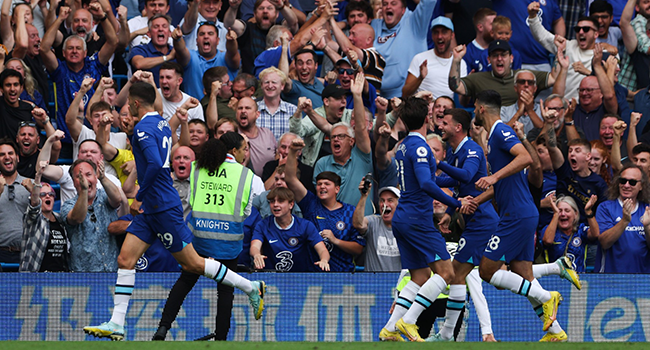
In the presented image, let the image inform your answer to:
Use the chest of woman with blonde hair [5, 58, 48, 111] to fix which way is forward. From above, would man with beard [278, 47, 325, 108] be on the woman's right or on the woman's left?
on the woman's left

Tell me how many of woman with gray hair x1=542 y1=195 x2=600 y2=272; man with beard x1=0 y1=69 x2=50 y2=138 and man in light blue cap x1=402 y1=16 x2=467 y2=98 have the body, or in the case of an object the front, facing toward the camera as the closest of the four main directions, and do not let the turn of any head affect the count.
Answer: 3

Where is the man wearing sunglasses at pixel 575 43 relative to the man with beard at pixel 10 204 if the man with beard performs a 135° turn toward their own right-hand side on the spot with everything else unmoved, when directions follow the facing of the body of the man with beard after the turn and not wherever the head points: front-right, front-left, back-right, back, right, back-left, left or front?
back-right

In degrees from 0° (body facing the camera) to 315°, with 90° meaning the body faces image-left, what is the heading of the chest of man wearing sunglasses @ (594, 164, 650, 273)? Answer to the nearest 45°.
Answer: approximately 0°

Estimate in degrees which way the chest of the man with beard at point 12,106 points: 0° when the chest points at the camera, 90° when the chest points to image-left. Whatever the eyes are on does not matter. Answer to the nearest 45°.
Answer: approximately 0°

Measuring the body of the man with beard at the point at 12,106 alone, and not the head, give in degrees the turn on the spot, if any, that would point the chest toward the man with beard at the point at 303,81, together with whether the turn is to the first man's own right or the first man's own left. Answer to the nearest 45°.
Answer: approximately 90° to the first man's own left
